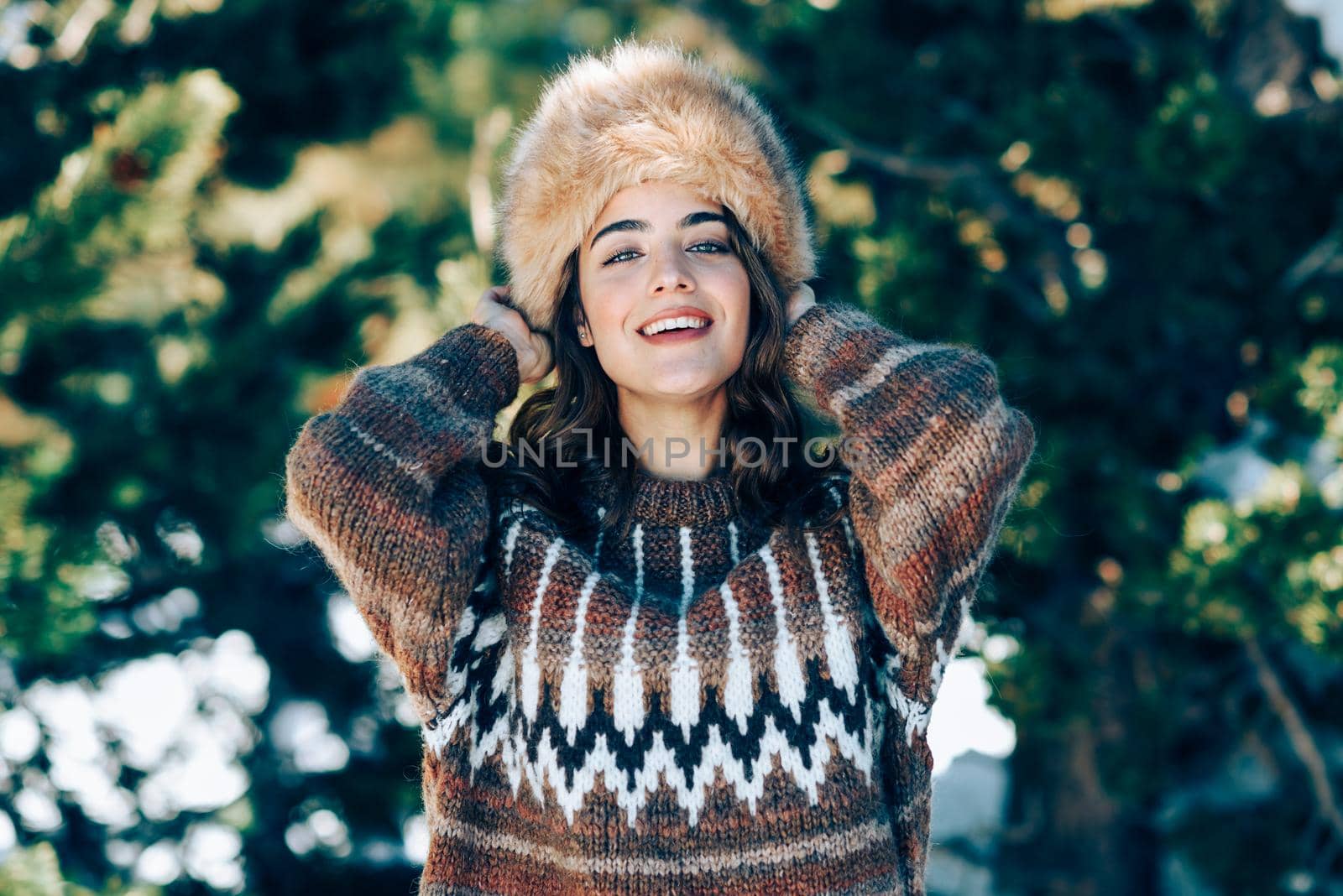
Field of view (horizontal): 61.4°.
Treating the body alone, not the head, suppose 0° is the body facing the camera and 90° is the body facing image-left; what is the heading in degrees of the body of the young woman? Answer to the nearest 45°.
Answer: approximately 0°
